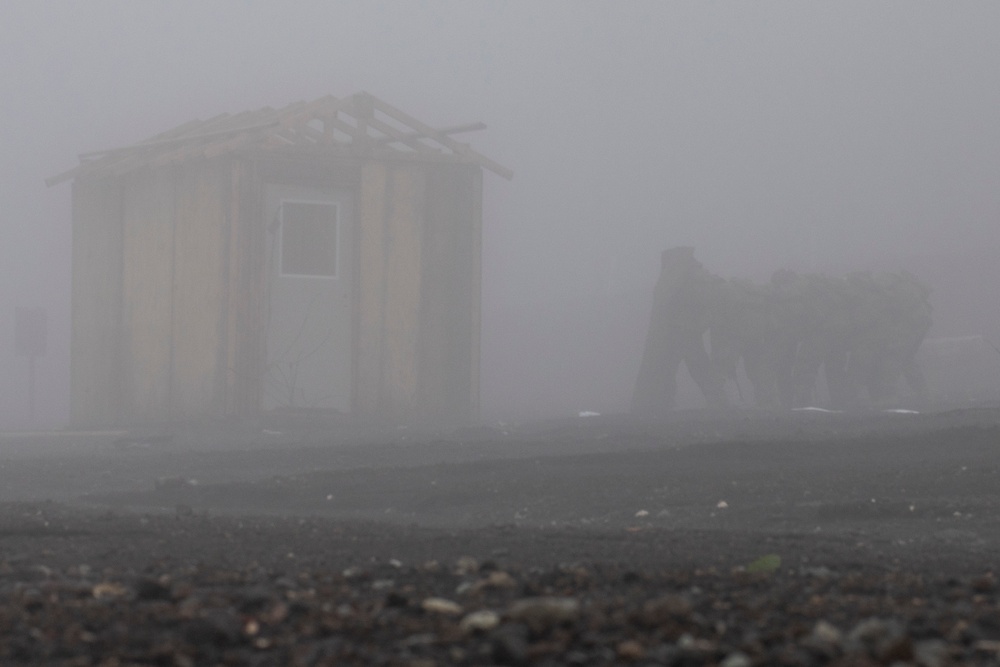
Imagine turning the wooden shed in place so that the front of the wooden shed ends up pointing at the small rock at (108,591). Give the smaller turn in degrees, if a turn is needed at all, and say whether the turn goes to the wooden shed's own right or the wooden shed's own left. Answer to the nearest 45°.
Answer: approximately 45° to the wooden shed's own right

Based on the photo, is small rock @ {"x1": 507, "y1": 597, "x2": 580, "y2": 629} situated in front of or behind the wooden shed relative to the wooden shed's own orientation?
in front

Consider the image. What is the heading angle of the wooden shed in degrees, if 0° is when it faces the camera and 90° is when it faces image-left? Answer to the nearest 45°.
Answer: approximately 315°

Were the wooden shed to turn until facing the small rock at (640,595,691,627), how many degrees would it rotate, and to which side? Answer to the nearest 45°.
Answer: approximately 45° to its right

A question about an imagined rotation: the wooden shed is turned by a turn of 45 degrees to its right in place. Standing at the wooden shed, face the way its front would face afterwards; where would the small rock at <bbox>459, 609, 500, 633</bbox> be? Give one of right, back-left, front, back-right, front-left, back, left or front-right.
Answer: front

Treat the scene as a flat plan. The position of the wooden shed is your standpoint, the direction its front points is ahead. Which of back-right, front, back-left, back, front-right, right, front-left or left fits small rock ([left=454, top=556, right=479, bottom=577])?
front-right

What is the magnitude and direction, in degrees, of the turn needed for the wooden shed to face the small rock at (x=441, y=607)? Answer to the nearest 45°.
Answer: approximately 45° to its right

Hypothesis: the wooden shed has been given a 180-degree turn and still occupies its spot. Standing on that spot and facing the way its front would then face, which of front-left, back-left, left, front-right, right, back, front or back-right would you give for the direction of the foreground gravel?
back-left

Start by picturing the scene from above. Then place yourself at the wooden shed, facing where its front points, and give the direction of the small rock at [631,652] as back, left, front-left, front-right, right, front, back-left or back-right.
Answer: front-right

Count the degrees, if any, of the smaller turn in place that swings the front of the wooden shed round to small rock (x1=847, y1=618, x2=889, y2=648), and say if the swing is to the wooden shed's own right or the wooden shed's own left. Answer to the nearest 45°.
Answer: approximately 45° to the wooden shed's own right

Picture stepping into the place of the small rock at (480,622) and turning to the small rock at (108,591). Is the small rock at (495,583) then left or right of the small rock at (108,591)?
right
